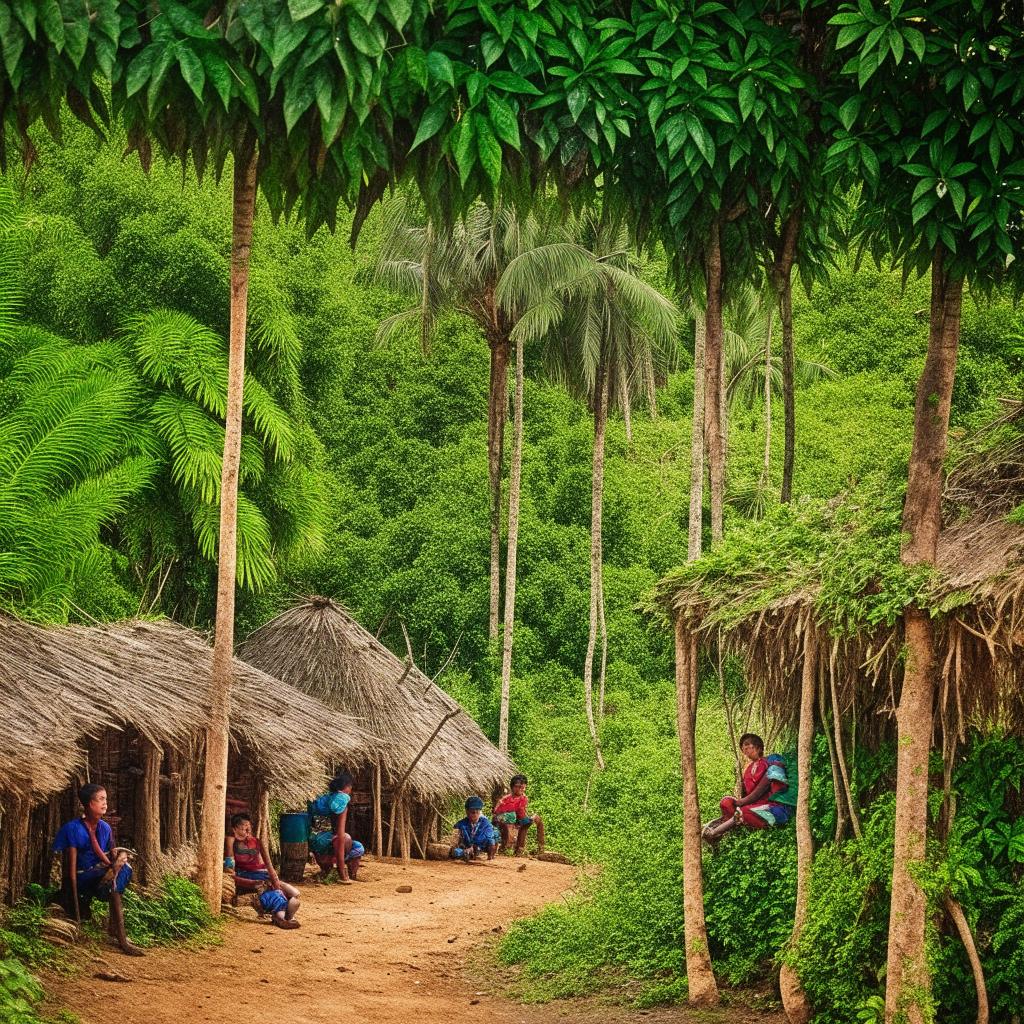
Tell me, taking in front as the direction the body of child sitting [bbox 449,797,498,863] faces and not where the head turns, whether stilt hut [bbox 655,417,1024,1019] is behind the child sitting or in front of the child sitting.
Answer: in front

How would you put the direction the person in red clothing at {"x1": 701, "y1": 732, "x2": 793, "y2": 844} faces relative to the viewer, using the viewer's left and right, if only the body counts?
facing the viewer and to the left of the viewer

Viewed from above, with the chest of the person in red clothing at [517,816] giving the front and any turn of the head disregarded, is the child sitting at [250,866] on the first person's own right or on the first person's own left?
on the first person's own right

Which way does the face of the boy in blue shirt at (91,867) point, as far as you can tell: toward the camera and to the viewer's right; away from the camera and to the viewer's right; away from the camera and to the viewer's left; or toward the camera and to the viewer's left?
toward the camera and to the viewer's right

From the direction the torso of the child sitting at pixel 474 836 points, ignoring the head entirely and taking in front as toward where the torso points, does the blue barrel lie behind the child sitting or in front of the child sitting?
in front

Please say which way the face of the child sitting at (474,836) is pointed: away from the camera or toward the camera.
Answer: toward the camera

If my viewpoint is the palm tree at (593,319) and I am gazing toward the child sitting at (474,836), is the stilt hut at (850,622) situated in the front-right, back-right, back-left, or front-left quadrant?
front-left

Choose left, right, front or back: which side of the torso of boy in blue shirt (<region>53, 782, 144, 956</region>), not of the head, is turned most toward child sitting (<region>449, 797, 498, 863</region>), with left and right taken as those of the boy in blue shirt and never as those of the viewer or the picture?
left

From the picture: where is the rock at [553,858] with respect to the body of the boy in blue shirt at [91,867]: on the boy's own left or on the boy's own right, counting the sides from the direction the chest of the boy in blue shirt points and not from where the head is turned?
on the boy's own left

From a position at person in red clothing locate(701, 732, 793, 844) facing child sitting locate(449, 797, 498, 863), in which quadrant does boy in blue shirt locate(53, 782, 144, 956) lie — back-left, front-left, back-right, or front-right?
front-left

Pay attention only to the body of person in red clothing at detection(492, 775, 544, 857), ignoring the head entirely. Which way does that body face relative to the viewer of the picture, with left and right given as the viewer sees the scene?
facing the viewer and to the right of the viewer

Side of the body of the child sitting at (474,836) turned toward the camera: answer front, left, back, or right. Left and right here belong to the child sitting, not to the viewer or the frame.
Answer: front

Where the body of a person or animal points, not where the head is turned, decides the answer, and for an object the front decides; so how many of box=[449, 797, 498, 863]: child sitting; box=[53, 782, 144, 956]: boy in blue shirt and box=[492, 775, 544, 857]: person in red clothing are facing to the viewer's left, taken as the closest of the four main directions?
0

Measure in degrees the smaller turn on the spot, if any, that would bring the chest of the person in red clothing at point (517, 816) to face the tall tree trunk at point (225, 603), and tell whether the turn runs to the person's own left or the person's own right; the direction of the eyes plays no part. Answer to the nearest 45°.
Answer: approximately 45° to the person's own right
